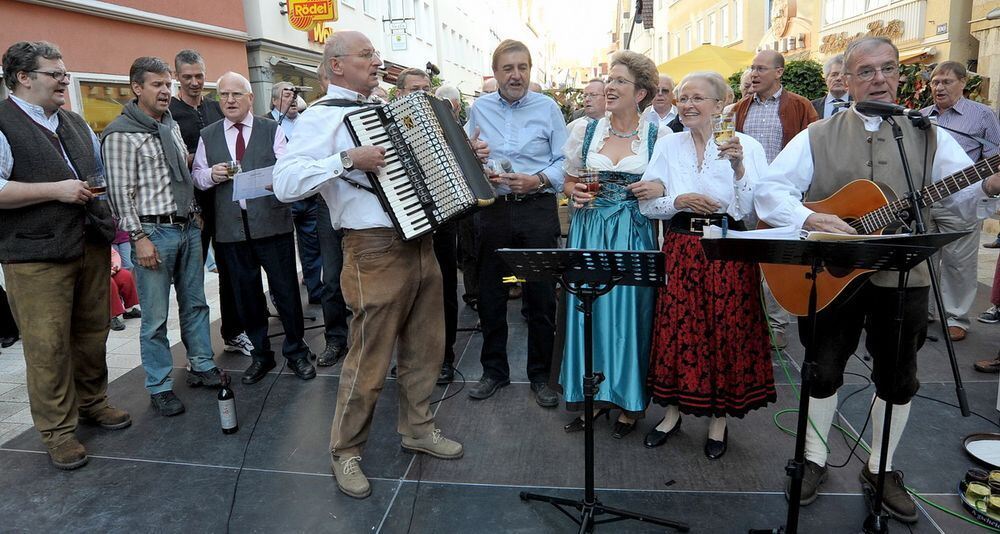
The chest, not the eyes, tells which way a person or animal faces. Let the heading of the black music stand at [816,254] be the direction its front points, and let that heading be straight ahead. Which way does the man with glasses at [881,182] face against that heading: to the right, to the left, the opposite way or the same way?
the opposite way

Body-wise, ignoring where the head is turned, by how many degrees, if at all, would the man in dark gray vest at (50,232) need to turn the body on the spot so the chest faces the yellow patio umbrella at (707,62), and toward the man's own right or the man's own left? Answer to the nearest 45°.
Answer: approximately 45° to the man's own left

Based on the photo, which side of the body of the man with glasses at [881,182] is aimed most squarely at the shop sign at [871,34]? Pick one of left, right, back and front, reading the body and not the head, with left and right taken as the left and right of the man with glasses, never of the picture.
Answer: back

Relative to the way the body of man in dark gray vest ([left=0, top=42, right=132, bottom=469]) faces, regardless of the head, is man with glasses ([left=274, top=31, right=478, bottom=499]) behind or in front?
in front

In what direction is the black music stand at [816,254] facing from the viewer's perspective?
away from the camera

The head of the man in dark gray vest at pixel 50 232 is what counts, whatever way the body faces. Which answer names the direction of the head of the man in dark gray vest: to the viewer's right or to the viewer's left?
to the viewer's right

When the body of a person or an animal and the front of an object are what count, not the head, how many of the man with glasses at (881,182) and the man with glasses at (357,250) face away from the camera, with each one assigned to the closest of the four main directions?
0

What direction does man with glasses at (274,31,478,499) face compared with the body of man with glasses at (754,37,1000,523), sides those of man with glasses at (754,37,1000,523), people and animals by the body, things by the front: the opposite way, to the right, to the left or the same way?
to the left

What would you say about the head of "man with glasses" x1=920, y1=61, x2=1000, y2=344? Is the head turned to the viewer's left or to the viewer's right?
to the viewer's left

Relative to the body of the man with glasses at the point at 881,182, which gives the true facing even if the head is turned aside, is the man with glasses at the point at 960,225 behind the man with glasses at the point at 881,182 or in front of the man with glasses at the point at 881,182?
behind

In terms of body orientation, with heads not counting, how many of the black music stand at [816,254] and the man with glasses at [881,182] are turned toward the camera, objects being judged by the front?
1
